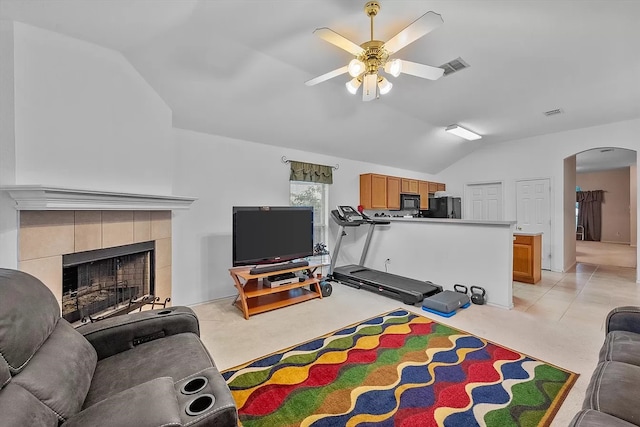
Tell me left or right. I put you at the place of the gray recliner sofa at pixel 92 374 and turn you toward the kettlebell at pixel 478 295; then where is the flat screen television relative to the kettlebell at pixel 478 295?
left

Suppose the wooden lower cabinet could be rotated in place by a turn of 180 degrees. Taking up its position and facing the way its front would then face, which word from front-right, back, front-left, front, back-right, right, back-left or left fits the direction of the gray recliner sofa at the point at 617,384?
back-right

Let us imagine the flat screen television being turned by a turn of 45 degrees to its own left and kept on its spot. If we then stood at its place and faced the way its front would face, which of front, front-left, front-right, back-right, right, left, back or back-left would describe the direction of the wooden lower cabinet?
front

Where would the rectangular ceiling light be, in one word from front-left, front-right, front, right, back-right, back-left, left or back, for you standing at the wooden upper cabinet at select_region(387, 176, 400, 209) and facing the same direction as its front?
front-left

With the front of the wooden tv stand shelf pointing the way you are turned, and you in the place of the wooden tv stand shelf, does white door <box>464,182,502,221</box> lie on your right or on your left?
on your left

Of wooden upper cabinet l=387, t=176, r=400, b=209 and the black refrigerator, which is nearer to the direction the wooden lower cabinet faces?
the wooden upper cabinet

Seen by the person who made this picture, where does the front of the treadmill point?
facing away from the viewer and to the left of the viewer

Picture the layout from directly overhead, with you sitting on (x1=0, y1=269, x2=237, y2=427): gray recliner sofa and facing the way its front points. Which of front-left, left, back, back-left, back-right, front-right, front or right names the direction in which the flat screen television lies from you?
front

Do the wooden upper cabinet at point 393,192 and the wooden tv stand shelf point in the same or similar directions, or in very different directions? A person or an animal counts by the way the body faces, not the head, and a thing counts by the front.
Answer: same or similar directions

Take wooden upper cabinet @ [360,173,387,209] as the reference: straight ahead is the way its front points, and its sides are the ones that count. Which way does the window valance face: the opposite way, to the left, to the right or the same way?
the same way

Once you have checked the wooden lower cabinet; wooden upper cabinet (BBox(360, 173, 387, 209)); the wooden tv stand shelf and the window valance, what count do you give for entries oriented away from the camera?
0

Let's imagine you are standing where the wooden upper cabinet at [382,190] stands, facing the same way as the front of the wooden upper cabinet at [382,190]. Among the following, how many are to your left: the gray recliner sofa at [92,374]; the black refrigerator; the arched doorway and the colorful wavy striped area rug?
2

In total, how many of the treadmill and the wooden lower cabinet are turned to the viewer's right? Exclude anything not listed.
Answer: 0

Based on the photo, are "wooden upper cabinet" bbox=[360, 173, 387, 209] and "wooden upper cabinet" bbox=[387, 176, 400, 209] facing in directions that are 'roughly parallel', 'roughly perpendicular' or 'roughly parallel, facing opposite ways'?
roughly parallel

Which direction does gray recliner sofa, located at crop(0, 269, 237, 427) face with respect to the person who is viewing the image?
facing away from the viewer and to the right of the viewer

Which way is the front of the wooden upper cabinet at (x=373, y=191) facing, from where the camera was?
facing the viewer and to the right of the viewer

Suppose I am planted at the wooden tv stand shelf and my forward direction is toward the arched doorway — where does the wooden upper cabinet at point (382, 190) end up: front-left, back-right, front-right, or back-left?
front-left

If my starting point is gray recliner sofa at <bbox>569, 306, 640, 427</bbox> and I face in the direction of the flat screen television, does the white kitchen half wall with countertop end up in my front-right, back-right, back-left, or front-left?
front-right

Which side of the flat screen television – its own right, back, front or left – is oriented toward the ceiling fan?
front
